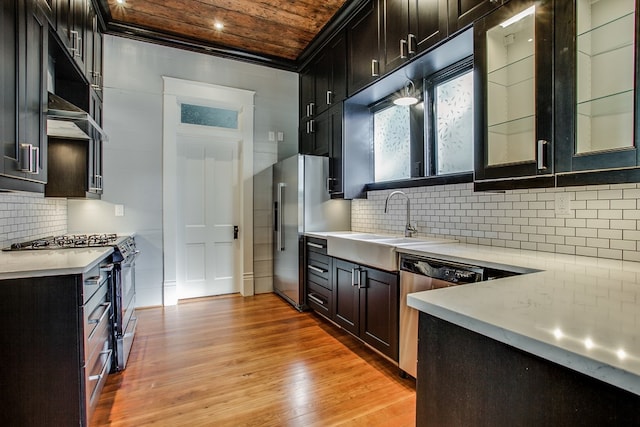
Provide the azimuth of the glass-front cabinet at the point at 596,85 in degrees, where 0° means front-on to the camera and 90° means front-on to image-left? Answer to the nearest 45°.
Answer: approximately 45°

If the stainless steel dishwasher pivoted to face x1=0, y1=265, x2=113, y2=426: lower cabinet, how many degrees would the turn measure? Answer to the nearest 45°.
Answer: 0° — it already faces it

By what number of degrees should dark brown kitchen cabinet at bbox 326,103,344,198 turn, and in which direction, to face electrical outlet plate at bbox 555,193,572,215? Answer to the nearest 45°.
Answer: approximately 90° to its left

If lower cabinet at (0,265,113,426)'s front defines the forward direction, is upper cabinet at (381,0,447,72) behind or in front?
in front

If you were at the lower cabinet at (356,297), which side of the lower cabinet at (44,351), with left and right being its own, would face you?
front

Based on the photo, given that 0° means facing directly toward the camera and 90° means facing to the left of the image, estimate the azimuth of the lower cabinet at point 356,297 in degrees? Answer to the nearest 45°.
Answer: approximately 45°

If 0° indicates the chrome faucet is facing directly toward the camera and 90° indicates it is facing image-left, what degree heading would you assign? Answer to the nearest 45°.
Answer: approximately 45°

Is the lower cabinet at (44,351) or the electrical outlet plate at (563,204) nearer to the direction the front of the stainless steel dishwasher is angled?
the lower cabinet

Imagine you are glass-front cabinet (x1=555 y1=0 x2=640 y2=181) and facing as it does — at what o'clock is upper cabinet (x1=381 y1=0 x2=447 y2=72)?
The upper cabinet is roughly at 2 o'clock from the glass-front cabinet.

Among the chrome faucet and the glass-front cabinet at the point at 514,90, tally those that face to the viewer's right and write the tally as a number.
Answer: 0

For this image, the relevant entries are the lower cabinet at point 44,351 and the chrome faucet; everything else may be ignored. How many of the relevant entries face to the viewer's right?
1
